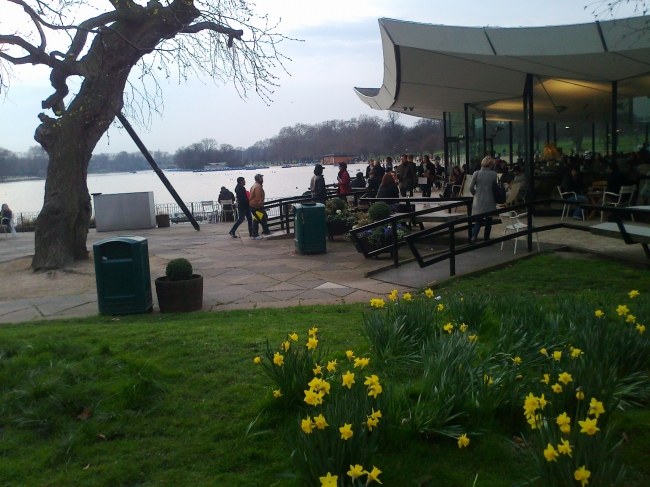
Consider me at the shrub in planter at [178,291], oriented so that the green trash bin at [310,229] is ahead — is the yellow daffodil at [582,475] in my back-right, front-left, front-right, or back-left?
back-right

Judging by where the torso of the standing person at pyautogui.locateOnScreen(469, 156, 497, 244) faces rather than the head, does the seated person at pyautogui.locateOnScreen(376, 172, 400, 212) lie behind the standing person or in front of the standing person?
in front

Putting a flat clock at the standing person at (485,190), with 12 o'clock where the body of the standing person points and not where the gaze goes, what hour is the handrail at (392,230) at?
The handrail is roughly at 8 o'clock from the standing person.

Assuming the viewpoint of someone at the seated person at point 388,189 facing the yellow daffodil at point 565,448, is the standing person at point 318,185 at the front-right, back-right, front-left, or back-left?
back-right

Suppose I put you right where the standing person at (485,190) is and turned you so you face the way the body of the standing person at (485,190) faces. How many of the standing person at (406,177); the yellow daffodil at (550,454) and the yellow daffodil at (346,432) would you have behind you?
2

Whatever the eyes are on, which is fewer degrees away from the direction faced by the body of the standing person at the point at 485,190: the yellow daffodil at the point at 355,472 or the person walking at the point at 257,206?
the person walking

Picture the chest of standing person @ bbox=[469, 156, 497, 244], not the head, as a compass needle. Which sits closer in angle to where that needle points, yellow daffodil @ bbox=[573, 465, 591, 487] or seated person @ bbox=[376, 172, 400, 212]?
the seated person

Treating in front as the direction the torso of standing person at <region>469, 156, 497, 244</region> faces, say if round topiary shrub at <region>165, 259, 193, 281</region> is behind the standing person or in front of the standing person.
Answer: behind

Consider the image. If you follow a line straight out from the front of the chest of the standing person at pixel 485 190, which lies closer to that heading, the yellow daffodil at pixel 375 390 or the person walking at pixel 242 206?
the person walking

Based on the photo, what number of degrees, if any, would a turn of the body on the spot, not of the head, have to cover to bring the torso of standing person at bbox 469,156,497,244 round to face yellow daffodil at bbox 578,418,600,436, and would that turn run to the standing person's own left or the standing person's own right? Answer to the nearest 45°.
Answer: approximately 180°

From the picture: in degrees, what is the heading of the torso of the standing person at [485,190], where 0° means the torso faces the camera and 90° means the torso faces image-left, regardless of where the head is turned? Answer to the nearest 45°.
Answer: approximately 180°

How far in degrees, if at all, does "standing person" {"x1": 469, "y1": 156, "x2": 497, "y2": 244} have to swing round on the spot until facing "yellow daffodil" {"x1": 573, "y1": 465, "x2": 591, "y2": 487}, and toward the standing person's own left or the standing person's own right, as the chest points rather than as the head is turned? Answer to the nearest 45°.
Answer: approximately 180°

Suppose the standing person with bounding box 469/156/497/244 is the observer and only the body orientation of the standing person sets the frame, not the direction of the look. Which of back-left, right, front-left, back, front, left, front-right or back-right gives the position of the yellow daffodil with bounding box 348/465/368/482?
back

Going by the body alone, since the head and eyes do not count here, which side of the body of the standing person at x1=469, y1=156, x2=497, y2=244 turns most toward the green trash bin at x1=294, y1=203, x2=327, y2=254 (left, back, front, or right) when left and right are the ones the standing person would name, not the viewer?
left

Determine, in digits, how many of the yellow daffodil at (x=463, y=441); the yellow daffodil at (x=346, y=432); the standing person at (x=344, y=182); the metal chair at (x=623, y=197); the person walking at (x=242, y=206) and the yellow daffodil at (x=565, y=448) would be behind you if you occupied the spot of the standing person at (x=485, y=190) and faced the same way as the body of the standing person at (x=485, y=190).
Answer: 3

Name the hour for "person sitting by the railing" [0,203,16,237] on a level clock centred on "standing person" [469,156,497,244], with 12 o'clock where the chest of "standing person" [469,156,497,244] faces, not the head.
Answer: "person sitting by the railing" [0,203,16,237] is roughly at 10 o'clock from "standing person" [469,156,497,244].

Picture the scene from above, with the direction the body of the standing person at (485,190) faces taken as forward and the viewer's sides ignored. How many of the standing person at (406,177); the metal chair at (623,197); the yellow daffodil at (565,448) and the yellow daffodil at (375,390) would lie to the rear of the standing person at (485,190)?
2
